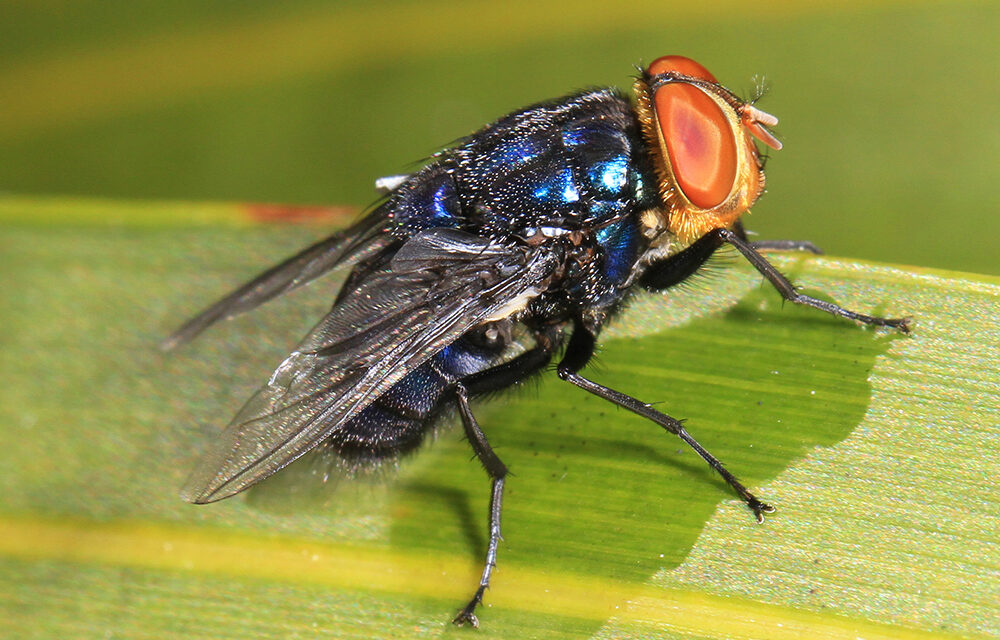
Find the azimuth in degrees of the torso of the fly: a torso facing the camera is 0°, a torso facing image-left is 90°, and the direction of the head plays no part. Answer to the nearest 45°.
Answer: approximately 270°
